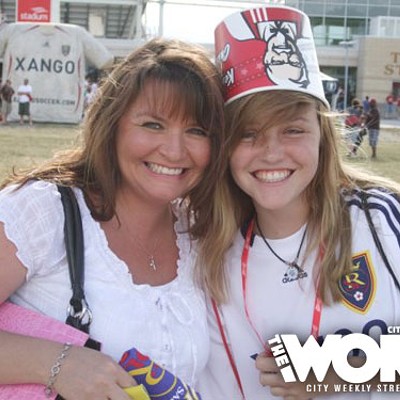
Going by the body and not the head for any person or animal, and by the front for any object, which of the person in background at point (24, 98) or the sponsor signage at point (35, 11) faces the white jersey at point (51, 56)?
the sponsor signage

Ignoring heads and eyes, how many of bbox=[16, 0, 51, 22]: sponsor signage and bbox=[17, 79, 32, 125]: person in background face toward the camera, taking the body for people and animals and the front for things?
2

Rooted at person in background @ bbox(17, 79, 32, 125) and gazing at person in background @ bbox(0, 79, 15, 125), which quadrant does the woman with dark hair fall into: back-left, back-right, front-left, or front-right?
back-left

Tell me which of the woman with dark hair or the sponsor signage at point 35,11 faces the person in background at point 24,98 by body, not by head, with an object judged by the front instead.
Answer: the sponsor signage

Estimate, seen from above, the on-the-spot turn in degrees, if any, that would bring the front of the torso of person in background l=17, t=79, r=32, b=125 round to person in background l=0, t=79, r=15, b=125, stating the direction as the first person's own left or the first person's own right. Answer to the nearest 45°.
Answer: approximately 135° to the first person's own right

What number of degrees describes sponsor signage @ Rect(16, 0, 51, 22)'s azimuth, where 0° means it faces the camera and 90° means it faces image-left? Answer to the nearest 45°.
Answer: approximately 0°

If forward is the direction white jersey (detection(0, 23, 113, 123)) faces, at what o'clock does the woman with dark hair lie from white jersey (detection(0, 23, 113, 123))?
The woman with dark hair is roughly at 12 o'clock from the white jersey.

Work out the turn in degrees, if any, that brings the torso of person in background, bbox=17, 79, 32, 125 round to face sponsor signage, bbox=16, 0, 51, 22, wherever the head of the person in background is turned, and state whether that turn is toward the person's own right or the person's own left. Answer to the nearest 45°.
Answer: approximately 180°

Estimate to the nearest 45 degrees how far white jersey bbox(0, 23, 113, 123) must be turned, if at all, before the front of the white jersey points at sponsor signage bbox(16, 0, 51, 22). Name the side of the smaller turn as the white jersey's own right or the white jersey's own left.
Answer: approximately 180°

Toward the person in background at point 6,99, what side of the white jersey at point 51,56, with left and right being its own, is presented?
right

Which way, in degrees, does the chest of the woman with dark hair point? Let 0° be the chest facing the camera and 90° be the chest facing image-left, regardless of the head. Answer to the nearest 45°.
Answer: approximately 315°
